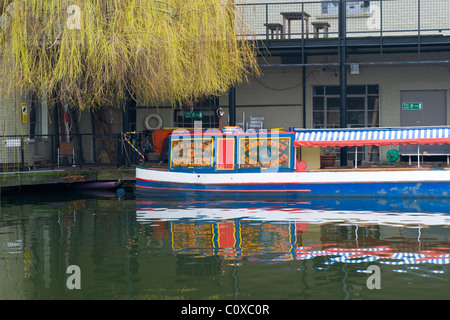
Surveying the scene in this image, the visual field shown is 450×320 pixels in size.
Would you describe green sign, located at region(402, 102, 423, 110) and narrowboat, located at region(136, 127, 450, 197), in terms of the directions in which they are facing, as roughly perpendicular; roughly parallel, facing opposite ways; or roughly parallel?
roughly perpendicular

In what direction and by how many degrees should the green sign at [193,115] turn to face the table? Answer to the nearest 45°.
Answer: approximately 45° to its left

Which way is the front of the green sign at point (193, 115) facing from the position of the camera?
facing the viewer

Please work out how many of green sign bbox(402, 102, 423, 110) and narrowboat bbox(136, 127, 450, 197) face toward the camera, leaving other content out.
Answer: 1

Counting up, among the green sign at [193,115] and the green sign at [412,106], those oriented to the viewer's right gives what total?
0

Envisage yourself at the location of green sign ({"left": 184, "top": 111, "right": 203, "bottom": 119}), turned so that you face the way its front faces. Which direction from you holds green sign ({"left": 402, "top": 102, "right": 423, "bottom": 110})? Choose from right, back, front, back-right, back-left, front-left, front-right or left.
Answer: left

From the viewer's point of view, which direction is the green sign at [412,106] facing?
toward the camera
